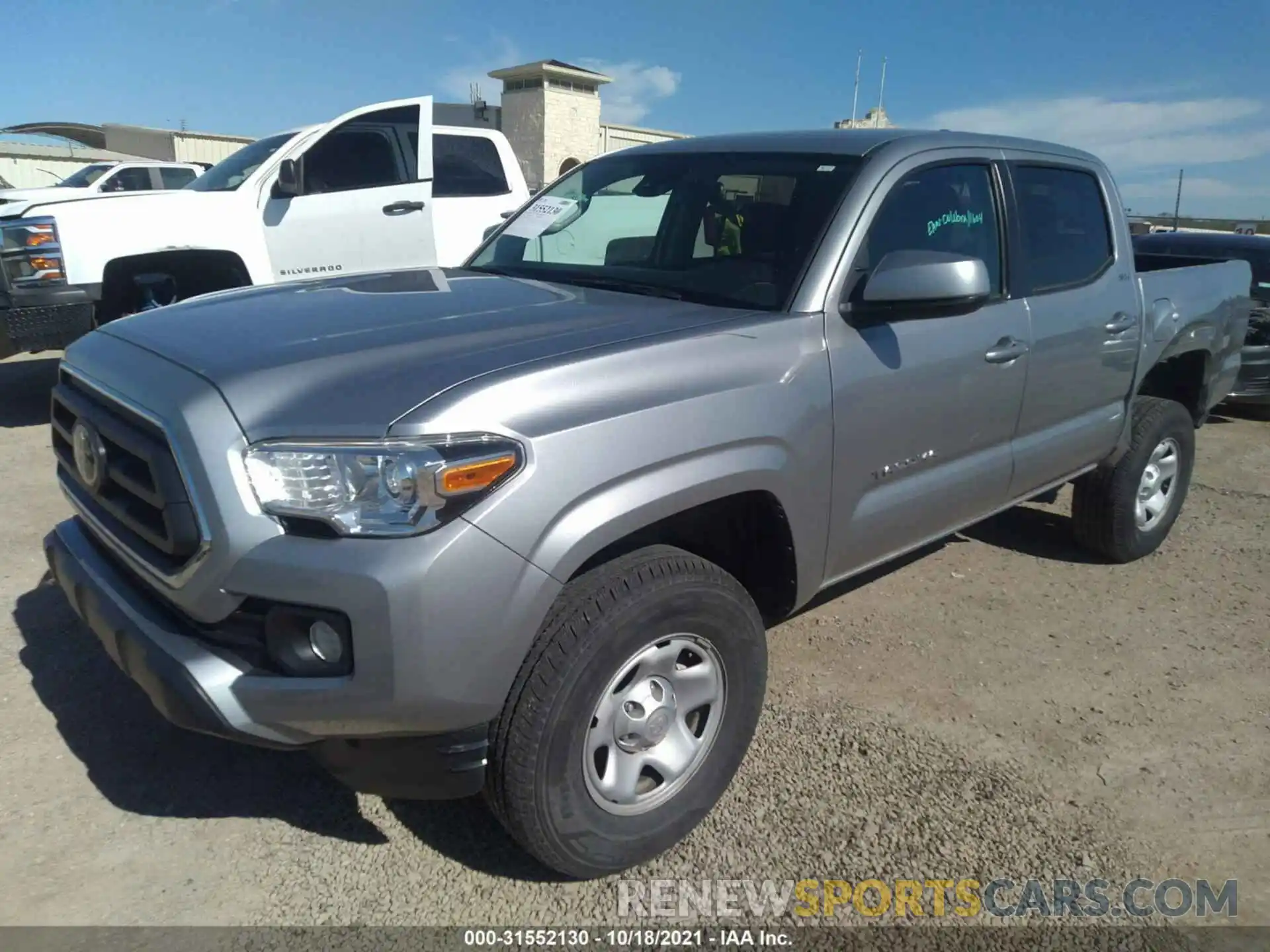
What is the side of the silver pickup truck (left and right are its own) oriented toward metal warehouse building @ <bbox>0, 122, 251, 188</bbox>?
right

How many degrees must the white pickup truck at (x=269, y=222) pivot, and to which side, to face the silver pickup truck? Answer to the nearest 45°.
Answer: approximately 45° to its left

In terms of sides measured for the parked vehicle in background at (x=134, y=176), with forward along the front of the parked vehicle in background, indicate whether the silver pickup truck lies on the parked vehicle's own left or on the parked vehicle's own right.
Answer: on the parked vehicle's own left

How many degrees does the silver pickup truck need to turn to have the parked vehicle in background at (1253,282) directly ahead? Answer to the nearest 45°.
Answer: approximately 180°

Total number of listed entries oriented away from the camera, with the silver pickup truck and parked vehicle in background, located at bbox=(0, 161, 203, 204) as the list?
0

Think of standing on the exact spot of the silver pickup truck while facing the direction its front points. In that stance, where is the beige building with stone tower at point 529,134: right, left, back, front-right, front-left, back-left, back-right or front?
back-right

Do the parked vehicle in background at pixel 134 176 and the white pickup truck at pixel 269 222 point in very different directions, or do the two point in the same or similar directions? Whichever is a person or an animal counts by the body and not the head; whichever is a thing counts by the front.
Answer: same or similar directions

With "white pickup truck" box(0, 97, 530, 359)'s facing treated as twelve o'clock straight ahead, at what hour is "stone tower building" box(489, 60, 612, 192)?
The stone tower building is roughly at 5 o'clock from the white pickup truck.

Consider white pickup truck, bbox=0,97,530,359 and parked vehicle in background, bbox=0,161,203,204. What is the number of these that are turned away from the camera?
0

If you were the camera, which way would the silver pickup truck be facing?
facing the viewer and to the left of the viewer

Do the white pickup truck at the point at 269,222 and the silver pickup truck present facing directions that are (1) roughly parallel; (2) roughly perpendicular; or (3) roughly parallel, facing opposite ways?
roughly parallel

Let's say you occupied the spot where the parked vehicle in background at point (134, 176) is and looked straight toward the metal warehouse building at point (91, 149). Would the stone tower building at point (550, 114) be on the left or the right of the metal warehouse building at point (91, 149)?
right

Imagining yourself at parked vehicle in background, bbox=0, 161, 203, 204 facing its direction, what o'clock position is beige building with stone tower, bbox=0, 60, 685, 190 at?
The beige building with stone tower is roughly at 4 o'clock from the parked vehicle in background.

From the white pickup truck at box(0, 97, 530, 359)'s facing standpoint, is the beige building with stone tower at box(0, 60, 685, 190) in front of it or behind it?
behind

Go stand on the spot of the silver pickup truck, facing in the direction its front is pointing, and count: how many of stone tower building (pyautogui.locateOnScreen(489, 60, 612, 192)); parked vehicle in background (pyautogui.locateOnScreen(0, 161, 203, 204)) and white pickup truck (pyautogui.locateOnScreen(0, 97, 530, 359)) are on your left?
0

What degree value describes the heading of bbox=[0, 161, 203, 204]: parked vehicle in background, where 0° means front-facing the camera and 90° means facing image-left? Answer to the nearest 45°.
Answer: approximately 45°

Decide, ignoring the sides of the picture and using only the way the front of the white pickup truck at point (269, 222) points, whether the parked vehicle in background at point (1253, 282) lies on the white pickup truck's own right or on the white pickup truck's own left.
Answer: on the white pickup truck's own left

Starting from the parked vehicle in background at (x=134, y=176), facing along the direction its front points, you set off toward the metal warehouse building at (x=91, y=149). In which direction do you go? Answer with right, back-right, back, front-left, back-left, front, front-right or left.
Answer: back-right
